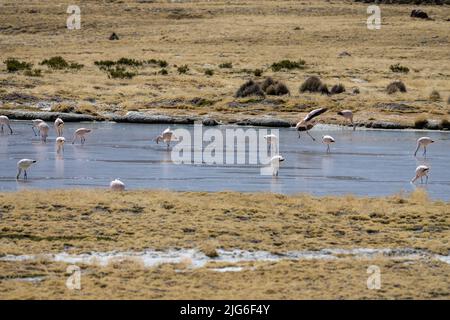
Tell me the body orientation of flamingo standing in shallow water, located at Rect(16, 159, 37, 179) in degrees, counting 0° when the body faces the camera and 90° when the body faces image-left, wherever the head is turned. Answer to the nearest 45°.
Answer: approximately 90°

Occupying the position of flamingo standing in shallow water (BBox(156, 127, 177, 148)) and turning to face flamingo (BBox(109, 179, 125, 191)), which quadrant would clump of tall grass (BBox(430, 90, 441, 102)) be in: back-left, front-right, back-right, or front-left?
back-left

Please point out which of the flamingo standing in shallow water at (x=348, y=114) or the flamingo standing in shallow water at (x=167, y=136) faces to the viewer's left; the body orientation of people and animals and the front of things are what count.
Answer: the flamingo standing in shallow water at (x=167, y=136)

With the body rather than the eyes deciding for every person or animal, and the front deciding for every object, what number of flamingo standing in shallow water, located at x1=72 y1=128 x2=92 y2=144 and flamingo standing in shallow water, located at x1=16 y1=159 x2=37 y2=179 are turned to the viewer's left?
2

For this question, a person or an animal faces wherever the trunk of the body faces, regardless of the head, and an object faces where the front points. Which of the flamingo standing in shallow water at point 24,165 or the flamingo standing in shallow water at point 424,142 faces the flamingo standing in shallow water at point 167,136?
the flamingo standing in shallow water at point 424,142

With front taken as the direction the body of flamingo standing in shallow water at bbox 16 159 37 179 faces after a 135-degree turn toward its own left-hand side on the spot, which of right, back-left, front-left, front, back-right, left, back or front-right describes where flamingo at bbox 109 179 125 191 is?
front

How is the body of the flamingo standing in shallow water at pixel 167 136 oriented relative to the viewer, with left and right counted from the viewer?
facing to the left of the viewer

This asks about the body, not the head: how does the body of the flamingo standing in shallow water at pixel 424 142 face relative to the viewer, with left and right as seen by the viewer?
facing to the left of the viewer

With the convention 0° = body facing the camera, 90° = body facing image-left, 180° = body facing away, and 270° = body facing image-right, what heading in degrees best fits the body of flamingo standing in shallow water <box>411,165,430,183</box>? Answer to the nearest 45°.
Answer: approximately 90°

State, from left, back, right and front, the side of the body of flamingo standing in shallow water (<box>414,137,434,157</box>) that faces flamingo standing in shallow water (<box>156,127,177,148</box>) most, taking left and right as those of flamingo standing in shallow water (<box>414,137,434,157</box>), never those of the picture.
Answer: front

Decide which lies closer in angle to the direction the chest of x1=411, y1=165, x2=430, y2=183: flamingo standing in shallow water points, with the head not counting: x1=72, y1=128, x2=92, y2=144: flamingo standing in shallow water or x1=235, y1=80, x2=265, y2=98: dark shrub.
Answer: the flamingo standing in shallow water

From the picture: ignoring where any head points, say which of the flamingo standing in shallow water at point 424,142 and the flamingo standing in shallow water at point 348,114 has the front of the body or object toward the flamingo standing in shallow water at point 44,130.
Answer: the flamingo standing in shallow water at point 424,142

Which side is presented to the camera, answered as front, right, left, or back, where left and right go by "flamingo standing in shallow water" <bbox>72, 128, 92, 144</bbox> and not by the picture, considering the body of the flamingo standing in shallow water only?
left

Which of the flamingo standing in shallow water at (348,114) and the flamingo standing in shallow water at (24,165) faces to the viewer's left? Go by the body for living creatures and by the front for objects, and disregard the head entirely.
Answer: the flamingo standing in shallow water at (24,165)
